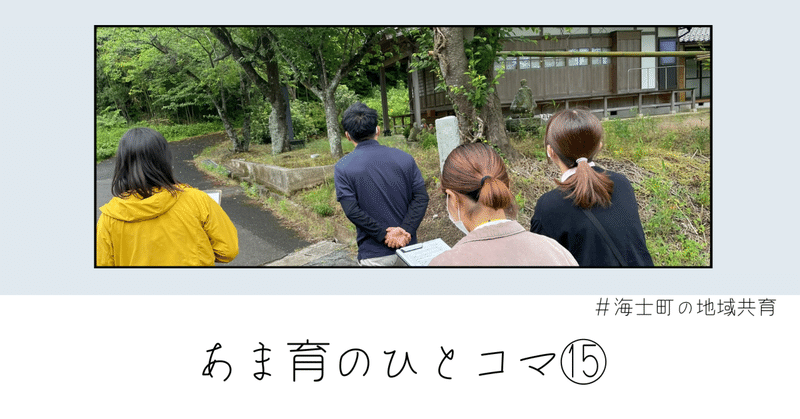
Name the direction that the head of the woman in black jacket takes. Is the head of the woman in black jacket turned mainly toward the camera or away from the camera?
away from the camera

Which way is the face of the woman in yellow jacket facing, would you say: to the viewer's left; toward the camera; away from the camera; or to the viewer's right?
away from the camera

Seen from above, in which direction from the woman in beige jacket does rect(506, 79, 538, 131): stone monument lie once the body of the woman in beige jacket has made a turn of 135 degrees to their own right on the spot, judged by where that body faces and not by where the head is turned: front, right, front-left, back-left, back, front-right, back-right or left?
left

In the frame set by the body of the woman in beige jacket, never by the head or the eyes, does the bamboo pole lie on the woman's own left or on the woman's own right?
on the woman's own right

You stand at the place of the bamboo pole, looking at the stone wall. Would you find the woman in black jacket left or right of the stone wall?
left

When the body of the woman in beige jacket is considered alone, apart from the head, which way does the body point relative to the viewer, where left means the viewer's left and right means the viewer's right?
facing away from the viewer and to the left of the viewer

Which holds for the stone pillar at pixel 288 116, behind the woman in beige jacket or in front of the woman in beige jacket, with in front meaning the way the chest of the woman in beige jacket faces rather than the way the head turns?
in front

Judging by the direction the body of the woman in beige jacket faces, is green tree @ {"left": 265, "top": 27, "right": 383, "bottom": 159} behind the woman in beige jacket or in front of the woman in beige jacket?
in front

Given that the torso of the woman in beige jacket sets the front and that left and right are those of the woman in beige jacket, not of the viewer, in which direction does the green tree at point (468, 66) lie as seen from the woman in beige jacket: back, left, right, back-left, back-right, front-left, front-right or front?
front-right
